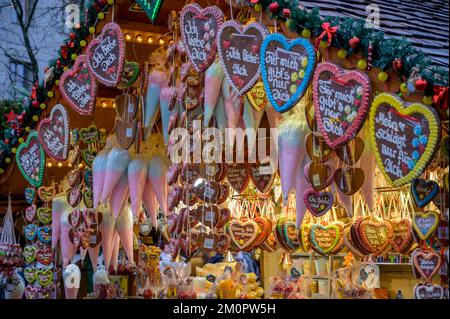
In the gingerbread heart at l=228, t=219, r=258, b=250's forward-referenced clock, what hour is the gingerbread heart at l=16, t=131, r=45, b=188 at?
the gingerbread heart at l=16, t=131, r=45, b=188 is roughly at 3 o'clock from the gingerbread heart at l=228, t=219, r=258, b=250.

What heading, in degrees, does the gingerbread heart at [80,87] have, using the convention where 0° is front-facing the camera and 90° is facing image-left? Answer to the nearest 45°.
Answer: approximately 0°

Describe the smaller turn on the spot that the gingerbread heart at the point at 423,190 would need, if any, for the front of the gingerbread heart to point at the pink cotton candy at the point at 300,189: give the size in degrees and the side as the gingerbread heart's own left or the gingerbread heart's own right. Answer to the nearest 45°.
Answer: approximately 135° to the gingerbread heart's own right

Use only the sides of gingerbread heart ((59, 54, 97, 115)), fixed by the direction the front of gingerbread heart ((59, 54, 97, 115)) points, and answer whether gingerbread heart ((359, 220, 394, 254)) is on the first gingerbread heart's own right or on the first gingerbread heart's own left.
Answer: on the first gingerbread heart's own left

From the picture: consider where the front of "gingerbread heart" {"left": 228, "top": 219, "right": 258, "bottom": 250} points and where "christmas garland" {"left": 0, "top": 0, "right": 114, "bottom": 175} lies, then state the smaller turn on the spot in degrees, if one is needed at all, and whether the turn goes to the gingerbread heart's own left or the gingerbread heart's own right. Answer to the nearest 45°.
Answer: approximately 90° to the gingerbread heart's own right

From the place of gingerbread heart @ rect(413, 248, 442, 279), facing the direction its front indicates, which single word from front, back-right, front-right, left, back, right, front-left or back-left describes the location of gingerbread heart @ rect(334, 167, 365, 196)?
back-right

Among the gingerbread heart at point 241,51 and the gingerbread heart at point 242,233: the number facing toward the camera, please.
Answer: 2
